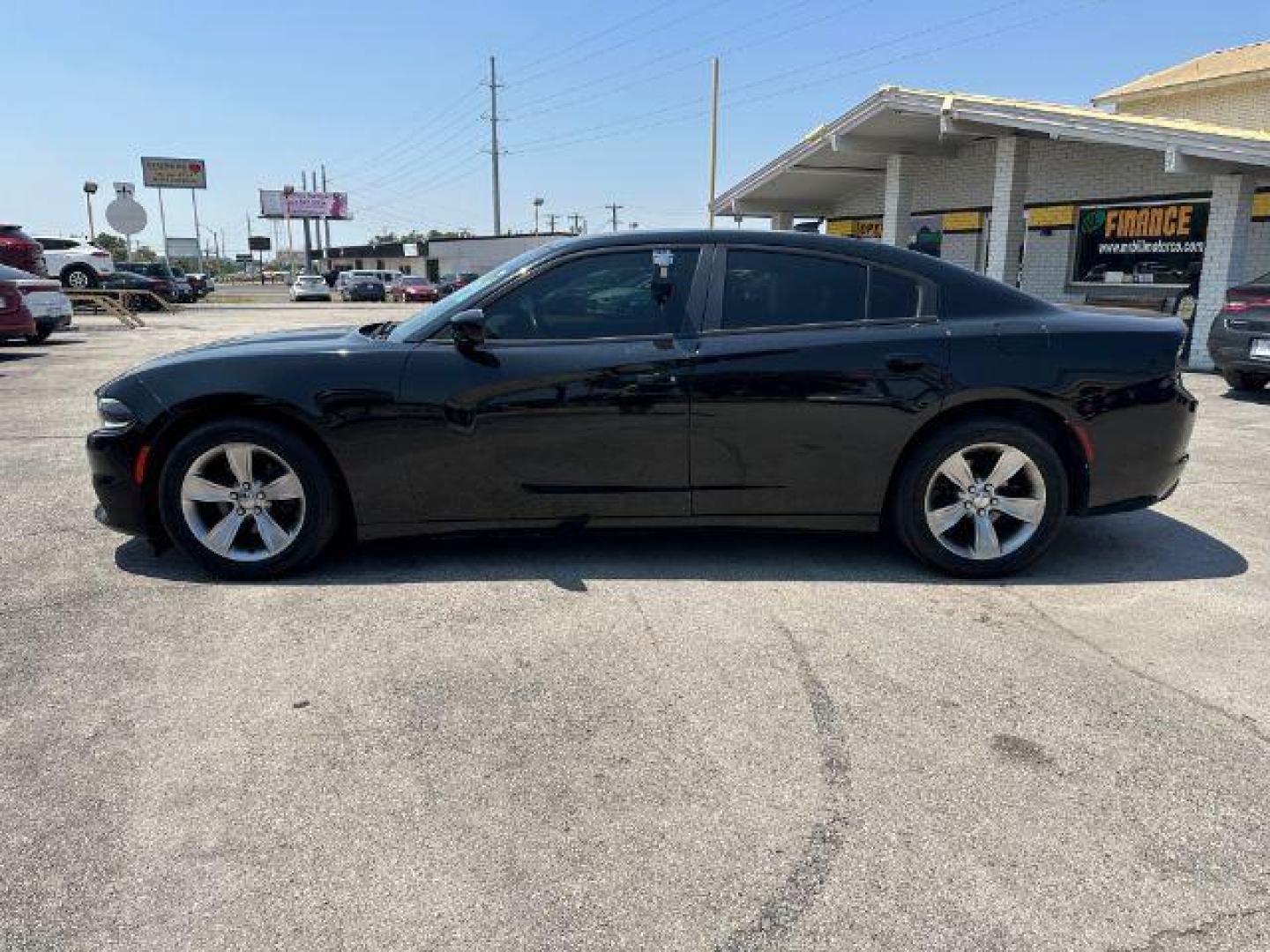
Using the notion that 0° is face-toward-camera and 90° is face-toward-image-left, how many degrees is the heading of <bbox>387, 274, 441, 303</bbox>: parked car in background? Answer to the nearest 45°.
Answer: approximately 0°

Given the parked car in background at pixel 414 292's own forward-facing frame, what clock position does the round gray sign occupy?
The round gray sign is roughly at 2 o'clock from the parked car in background.

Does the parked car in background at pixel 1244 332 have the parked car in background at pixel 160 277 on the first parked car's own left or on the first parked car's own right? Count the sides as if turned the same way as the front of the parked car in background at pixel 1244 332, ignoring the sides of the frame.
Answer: on the first parked car's own left

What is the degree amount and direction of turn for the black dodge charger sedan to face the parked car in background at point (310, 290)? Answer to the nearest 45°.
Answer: approximately 90° to its right

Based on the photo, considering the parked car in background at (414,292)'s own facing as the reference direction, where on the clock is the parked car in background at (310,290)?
the parked car in background at (310,290) is roughly at 3 o'clock from the parked car in background at (414,292).

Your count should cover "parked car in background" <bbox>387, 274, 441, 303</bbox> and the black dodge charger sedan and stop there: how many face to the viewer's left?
1

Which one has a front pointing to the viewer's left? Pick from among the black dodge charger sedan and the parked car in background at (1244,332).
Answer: the black dodge charger sedan

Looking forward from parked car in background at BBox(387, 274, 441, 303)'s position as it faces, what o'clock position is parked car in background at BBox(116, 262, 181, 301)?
parked car in background at BBox(116, 262, 181, 301) is roughly at 2 o'clock from parked car in background at BBox(387, 274, 441, 303).

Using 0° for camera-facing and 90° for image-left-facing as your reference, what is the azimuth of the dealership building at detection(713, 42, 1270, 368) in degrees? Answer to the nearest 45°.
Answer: approximately 45°

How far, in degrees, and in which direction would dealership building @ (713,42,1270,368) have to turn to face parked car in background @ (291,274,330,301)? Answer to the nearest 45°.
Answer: approximately 90° to its right

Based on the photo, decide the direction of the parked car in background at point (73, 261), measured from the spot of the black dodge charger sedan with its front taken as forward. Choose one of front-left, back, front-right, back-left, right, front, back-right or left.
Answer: front-right

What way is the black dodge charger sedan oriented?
to the viewer's left

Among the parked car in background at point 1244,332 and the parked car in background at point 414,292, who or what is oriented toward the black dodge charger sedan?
the parked car in background at point 414,292
